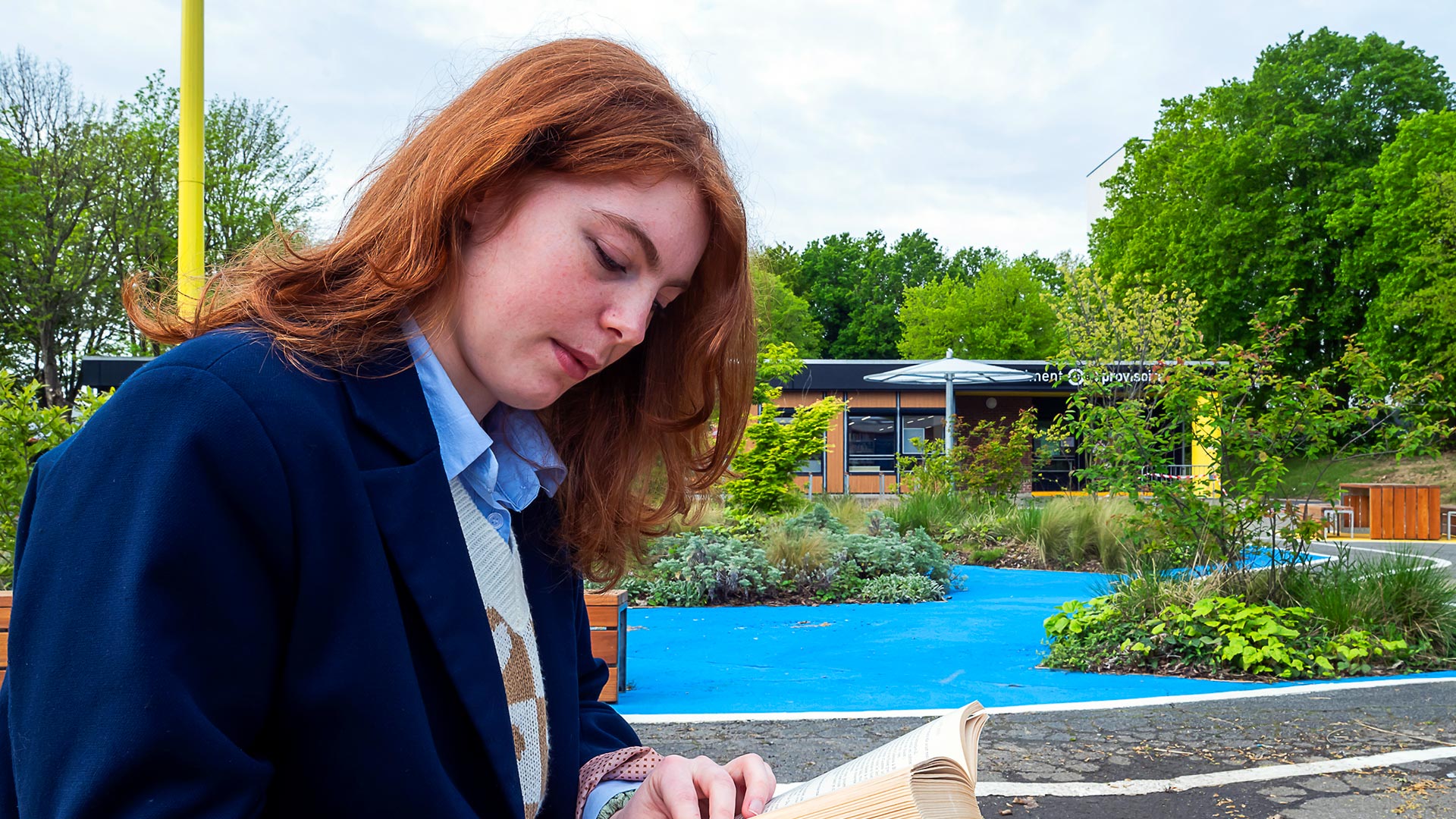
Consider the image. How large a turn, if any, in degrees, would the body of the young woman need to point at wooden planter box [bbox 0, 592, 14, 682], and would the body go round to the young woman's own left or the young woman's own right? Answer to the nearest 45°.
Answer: approximately 135° to the young woman's own left

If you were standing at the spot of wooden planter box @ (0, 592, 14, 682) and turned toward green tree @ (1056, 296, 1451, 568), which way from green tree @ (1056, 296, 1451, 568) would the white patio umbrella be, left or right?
left

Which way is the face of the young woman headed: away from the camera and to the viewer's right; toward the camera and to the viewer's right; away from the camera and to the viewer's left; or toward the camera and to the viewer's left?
toward the camera and to the viewer's right

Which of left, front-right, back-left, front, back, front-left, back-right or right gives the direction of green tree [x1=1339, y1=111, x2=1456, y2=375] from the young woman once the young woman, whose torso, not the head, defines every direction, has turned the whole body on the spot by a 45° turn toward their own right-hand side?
back-left

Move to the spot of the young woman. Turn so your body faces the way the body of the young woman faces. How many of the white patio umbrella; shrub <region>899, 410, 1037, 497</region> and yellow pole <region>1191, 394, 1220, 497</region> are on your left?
3

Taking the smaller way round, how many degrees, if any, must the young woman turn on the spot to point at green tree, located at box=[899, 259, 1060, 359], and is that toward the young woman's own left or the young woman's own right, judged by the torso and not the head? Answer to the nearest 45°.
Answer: approximately 90° to the young woman's own left

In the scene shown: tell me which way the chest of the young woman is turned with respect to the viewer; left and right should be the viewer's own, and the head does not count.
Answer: facing the viewer and to the right of the viewer

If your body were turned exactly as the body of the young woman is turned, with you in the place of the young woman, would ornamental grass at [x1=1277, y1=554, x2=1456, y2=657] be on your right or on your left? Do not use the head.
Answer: on your left

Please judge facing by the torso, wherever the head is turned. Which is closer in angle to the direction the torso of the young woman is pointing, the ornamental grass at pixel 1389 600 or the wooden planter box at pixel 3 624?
the ornamental grass

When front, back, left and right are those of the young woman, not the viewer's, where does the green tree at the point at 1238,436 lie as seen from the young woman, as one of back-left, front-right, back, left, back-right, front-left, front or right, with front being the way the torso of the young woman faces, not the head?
left

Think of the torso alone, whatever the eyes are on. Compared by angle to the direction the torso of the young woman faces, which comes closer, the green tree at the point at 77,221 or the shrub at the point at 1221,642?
the shrub

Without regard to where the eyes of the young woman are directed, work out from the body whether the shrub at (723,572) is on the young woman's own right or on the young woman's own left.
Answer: on the young woman's own left

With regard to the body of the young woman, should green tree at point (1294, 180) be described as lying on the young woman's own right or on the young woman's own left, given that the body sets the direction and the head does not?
on the young woman's own left

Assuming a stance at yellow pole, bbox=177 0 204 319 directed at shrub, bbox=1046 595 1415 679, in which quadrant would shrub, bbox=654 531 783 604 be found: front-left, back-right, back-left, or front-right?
front-left
